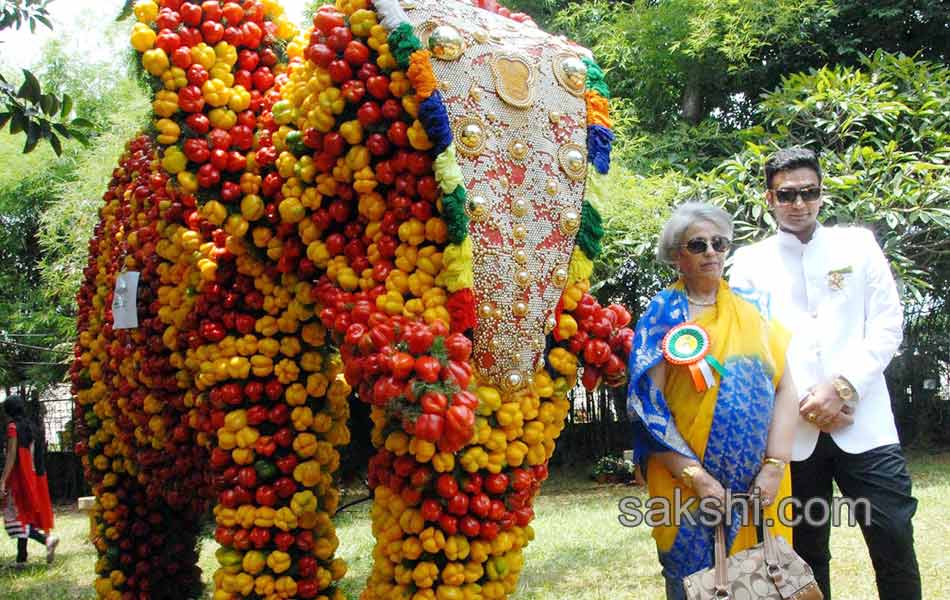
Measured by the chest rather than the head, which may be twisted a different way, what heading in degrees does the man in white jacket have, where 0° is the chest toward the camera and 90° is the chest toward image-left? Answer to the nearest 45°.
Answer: approximately 0°

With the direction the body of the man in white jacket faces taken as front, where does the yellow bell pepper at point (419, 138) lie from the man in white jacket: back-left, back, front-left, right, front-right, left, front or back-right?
front-right

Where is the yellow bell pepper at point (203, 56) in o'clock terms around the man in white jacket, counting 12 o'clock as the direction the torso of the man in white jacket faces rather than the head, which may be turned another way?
The yellow bell pepper is roughly at 2 o'clock from the man in white jacket.

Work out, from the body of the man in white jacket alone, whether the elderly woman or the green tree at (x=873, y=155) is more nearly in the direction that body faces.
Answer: the elderly woman

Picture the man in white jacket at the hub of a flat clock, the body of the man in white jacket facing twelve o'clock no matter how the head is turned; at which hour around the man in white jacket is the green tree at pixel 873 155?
The green tree is roughly at 6 o'clock from the man in white jacket.

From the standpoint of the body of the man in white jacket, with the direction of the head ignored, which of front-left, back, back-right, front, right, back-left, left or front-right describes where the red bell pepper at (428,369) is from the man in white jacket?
front-right

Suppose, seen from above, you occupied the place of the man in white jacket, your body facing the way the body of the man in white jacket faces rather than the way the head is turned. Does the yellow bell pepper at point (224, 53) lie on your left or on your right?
on your right

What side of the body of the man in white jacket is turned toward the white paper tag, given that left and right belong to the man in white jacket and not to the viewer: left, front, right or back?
right
